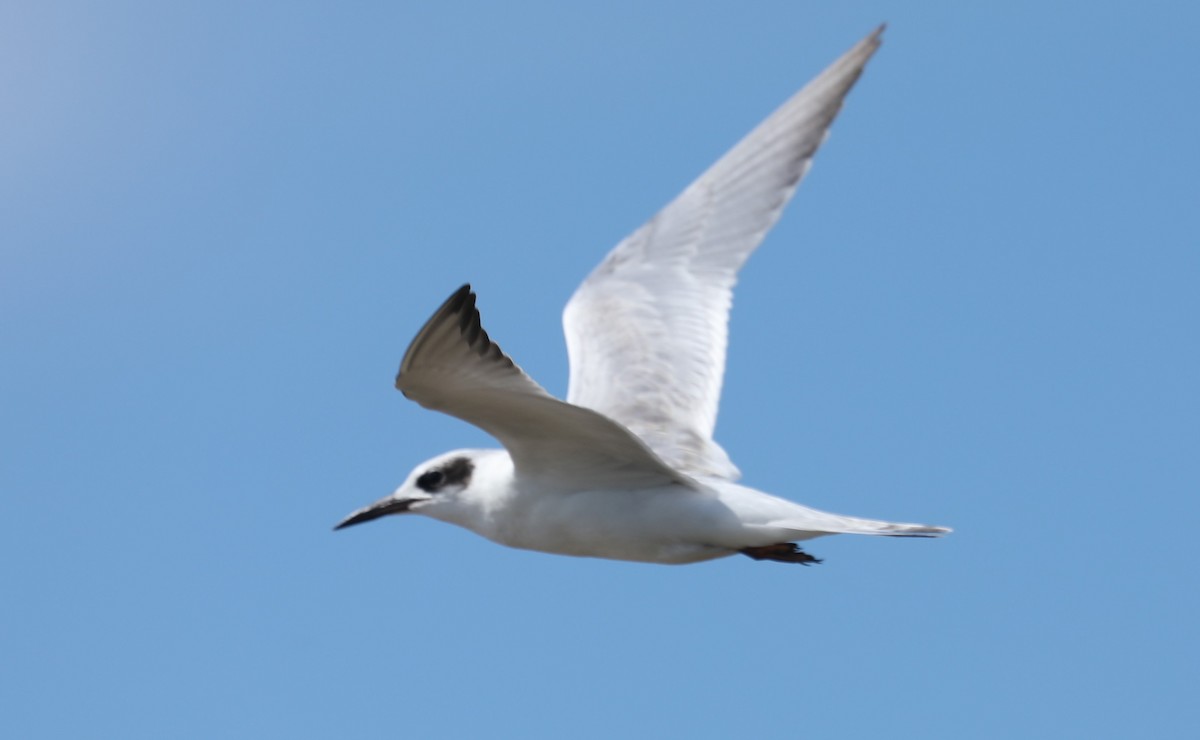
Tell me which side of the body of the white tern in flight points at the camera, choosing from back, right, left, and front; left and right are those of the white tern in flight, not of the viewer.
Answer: left
